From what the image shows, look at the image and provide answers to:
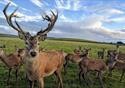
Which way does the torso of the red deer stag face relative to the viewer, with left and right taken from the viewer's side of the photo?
facing the viewer and to the left of the viewer

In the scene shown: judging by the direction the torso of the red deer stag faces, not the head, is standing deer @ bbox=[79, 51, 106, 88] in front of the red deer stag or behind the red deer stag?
behind
